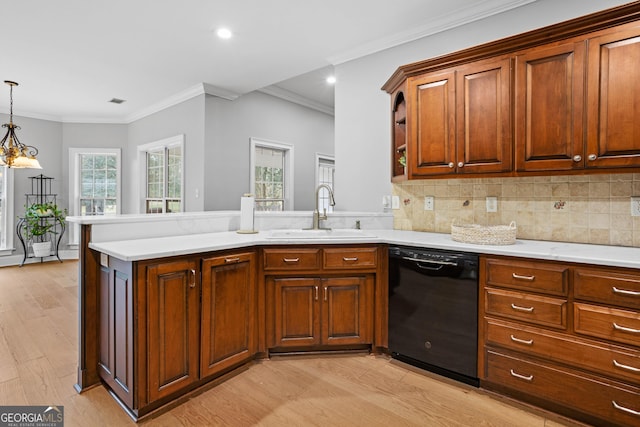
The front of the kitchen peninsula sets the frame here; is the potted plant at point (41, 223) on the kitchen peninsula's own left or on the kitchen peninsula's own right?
on the kitchen peninsula's own right

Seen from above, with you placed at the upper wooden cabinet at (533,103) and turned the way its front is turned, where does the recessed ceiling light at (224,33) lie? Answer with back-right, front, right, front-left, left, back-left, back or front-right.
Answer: front-right

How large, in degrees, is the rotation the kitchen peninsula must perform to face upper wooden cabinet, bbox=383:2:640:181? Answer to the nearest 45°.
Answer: approximately 90° to its left

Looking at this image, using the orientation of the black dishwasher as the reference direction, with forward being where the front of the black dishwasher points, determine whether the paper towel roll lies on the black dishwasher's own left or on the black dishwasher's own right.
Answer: on the black dishwasher's own right

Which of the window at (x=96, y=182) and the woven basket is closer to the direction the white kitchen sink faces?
the woven basket

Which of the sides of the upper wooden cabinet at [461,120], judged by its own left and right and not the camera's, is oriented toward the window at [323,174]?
right

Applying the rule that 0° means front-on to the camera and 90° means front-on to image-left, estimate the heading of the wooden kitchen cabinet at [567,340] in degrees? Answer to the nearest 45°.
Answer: approximately 45°

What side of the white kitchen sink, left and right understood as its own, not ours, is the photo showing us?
front

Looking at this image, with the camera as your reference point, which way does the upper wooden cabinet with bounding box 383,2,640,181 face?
facing the viewer and to the left of the viewer

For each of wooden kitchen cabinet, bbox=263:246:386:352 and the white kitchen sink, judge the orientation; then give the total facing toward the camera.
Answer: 2

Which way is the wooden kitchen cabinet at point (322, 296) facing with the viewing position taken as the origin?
facing the viewer

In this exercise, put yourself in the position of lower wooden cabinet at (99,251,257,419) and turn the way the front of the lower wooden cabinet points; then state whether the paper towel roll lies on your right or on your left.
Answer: on your left

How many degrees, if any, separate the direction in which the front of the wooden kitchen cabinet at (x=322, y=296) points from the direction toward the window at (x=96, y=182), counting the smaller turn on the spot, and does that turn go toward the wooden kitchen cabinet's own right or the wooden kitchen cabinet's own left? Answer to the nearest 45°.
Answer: approximately 135° to the wooden kitchen cabinet's own right
